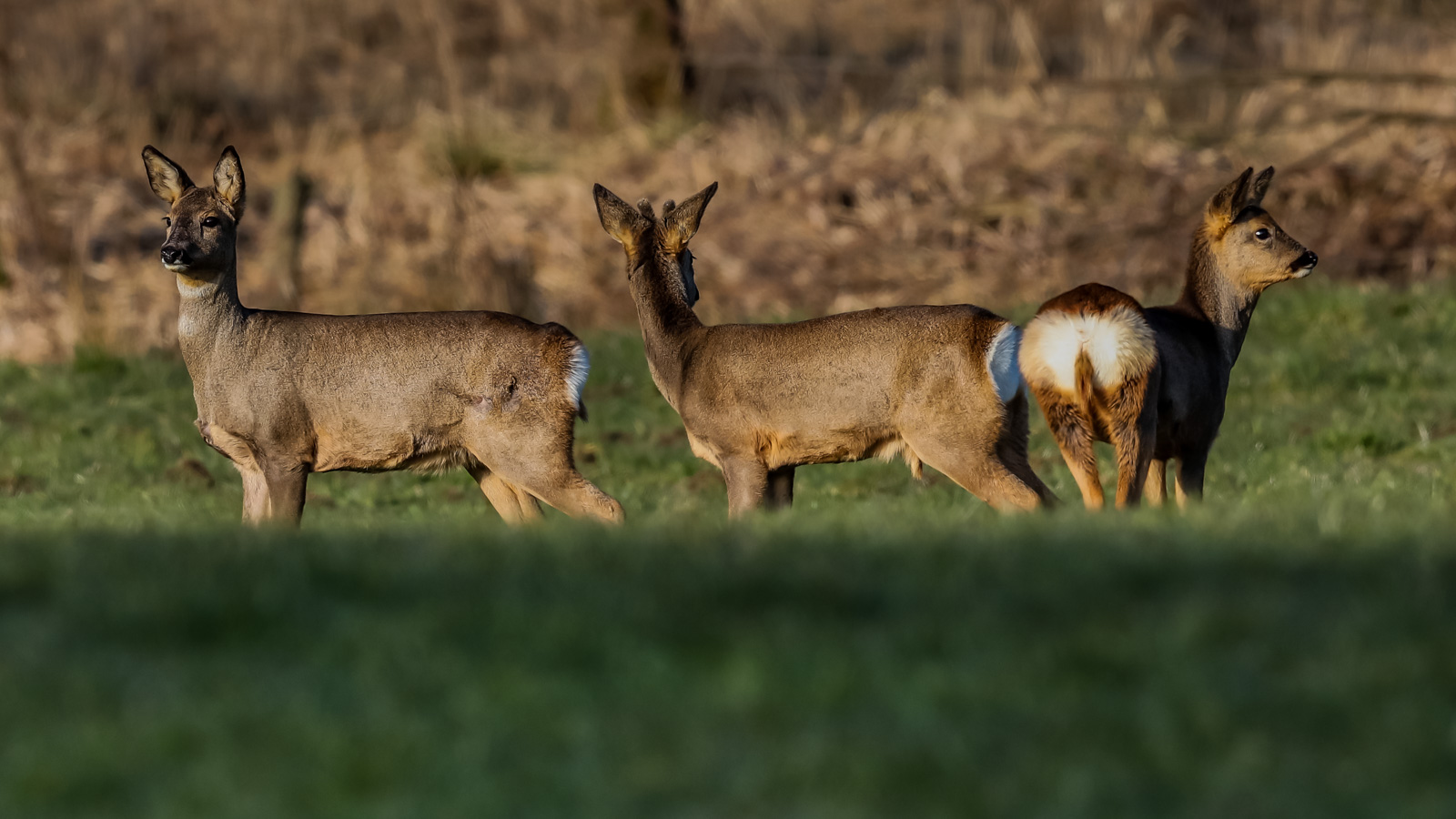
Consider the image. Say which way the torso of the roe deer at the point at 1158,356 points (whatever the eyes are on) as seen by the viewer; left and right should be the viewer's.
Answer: facing away from the viewer and to the right of the viewer

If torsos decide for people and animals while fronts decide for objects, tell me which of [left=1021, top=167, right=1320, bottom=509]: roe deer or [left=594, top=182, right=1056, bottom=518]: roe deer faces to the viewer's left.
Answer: [left=594, top=182, right=1056, bottom=518]: roe deer

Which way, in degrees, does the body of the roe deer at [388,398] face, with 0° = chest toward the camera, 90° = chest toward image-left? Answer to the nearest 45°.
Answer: approximately 90°

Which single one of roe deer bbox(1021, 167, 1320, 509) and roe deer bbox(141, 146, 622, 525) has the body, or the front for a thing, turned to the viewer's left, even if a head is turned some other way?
roe deer bbox(141, 146, 622, 525)

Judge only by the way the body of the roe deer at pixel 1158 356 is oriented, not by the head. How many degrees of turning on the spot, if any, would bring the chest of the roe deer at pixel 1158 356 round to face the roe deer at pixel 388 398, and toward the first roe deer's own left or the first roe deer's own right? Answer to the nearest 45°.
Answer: approximately 135° to the first roe deer's own left

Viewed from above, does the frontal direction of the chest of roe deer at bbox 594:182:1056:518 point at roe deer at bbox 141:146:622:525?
yes

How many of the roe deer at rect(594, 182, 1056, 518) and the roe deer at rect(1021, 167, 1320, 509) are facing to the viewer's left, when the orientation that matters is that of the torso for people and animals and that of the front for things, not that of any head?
1

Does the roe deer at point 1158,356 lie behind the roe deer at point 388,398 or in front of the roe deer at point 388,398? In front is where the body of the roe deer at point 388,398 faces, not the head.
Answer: behind

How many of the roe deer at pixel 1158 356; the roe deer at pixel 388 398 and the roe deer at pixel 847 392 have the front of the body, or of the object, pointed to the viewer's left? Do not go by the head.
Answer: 2

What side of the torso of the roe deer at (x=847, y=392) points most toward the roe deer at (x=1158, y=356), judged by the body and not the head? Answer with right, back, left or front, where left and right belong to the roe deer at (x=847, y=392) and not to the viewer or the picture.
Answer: back

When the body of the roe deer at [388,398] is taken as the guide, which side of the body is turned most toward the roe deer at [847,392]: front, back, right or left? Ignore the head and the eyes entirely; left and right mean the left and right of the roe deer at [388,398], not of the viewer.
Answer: back

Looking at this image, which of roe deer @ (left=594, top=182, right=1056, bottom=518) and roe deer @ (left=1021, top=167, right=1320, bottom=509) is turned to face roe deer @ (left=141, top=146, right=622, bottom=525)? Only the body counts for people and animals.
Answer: roe deer @ (left=594, top=182, right=1056, bottom=518)

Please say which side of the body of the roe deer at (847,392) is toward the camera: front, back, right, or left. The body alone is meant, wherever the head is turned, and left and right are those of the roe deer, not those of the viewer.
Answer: left
